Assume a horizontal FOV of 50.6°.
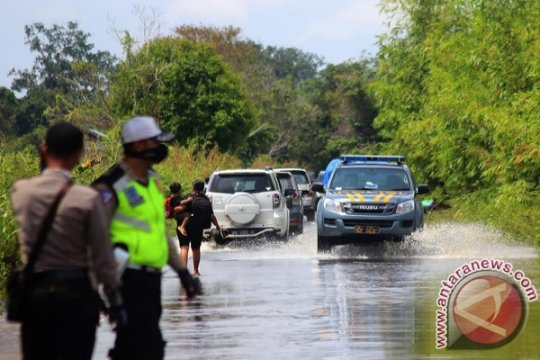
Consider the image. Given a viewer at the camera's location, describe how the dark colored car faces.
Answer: facing away from the viewer

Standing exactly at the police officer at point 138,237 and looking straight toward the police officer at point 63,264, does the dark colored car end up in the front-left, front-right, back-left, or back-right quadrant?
back-right

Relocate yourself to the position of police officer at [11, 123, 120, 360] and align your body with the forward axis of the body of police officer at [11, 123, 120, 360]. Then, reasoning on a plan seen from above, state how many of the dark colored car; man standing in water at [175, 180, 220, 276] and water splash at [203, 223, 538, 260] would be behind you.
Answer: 0

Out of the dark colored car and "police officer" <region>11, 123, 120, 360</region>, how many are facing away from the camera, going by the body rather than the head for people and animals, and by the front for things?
2

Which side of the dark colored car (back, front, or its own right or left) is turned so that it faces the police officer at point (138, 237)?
back

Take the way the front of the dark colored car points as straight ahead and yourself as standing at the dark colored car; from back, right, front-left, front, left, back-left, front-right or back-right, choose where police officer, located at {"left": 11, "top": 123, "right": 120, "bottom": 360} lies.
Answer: back

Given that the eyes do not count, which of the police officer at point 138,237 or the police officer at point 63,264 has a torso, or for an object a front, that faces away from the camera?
the police officer at point 63,264

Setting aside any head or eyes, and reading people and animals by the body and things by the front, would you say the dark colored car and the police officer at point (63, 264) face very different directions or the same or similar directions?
same or similar directions

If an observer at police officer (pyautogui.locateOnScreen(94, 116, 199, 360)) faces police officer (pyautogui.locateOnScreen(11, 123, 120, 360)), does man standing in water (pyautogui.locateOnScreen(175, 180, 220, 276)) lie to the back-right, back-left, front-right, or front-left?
back-right

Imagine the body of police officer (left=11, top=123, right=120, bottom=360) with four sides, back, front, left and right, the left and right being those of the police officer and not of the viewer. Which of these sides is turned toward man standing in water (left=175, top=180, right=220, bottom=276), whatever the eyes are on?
front

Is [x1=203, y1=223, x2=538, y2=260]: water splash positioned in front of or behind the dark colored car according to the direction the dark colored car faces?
behind

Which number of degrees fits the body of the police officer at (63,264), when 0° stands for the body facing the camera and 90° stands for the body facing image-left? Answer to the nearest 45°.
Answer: approximately 180°
